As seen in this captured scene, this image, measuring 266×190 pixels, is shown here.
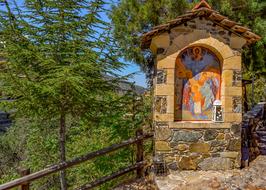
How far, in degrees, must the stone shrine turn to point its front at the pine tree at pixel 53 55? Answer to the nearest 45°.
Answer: approximately 90° to its right

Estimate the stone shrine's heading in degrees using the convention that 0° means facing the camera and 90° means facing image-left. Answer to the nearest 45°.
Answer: approximately 0°
